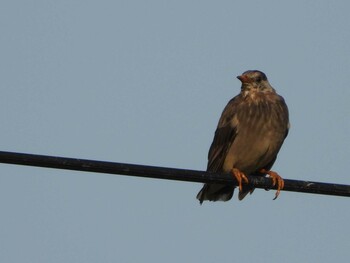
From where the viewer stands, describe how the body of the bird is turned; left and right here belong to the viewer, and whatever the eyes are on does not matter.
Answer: facing the viewer and to the right of the viewer
